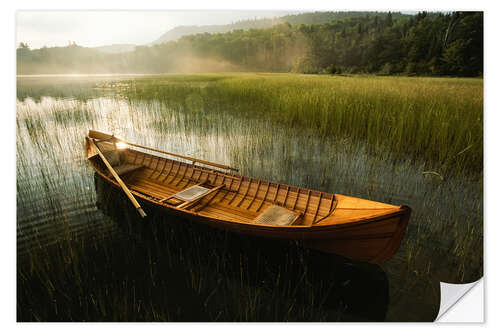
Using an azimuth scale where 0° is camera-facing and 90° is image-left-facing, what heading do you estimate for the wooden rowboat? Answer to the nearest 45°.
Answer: approximately 315°
